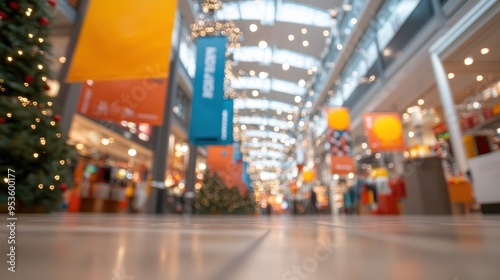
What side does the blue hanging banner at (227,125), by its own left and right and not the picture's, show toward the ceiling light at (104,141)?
right

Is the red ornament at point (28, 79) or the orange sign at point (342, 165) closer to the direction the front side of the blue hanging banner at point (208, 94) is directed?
the red ornament

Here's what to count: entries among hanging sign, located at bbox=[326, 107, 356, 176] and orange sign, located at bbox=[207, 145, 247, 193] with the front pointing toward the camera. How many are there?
2

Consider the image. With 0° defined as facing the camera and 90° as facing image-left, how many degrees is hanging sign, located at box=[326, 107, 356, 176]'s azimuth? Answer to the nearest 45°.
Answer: approximately 0°

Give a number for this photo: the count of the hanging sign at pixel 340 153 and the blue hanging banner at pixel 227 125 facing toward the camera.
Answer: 2

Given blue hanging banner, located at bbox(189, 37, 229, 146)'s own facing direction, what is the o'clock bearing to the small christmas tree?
The small christmas tree is roughly at 6 o'clock from the blue hanging banner.
